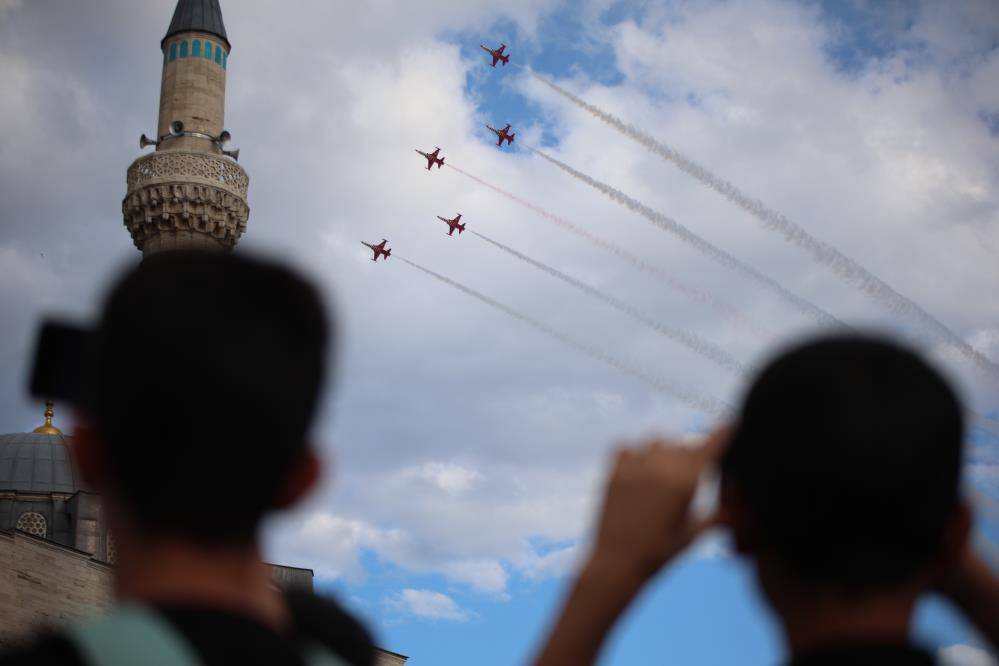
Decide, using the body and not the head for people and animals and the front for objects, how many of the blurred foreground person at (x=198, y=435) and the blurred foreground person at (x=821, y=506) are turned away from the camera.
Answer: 2

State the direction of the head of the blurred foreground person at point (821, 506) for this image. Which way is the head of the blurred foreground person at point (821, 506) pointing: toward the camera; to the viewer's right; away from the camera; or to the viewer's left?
away from the camera

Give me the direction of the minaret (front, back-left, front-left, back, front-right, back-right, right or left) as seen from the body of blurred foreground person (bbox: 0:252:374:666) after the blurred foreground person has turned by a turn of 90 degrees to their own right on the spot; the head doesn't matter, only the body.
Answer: left

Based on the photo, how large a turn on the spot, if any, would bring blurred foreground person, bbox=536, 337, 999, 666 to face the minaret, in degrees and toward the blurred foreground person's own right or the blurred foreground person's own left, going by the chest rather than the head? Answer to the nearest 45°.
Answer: approximately 45° to the blurred foreground person's own left

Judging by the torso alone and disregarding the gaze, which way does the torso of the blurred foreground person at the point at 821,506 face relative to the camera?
away from the camera

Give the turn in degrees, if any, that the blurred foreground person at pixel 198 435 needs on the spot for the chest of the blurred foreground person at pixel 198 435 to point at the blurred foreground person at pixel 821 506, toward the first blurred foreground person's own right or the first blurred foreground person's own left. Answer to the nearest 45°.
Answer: approximately 90° to the first blurred foreground person's own right

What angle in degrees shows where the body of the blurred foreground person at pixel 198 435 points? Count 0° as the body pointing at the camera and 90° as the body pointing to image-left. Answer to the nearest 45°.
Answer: approximately 180°

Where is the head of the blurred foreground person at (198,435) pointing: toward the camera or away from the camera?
away from the camera

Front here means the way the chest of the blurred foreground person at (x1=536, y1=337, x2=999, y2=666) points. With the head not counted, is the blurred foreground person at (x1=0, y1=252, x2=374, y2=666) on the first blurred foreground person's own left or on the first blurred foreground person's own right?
on the first blurred foreground person's own left
